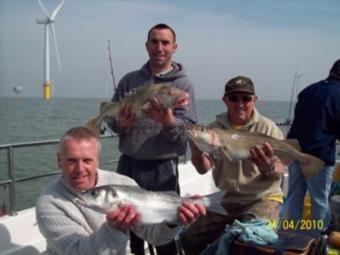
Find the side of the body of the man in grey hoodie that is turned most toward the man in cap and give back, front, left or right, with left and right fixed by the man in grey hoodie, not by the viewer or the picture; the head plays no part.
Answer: left

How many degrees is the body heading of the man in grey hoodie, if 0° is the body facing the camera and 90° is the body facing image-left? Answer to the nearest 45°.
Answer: approximately 0°

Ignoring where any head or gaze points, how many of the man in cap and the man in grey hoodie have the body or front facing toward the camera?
2

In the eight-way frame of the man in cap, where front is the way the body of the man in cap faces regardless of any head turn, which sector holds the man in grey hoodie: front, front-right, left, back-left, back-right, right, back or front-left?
right
